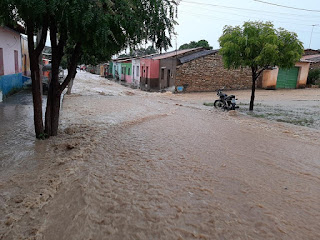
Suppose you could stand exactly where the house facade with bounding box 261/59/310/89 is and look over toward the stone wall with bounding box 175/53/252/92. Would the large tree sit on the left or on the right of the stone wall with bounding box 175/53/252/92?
left

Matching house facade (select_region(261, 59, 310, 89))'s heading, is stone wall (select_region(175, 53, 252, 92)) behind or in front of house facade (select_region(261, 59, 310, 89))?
in front

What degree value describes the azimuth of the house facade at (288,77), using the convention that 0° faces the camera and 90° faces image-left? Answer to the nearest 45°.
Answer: approximately 0°

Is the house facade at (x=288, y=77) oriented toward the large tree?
yes
